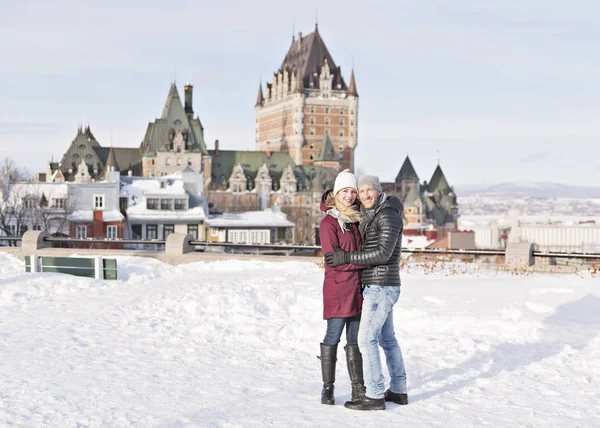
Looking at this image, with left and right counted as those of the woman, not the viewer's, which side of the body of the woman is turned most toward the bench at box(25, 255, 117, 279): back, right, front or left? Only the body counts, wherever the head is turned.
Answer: back

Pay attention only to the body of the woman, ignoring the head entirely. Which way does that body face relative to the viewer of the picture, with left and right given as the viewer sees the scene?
facing the viewer and to the right of the viewer
